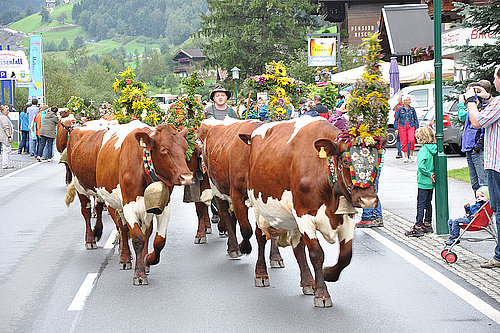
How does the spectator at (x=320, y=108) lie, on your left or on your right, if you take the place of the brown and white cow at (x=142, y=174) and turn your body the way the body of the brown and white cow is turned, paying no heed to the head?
on your left

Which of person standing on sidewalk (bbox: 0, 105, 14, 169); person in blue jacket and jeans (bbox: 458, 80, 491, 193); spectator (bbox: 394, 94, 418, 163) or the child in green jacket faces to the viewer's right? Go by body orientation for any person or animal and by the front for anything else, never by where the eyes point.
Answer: the person standing on sidewalk

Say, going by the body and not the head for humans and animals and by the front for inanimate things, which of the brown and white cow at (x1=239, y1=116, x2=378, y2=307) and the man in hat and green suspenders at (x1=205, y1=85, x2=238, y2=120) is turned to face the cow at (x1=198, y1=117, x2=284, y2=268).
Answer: the man in hat and green suspenders

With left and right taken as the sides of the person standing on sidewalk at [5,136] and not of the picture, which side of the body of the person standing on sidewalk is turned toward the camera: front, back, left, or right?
right
